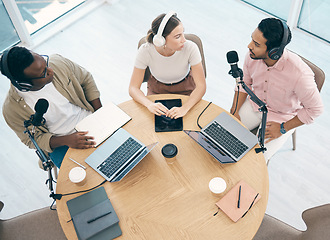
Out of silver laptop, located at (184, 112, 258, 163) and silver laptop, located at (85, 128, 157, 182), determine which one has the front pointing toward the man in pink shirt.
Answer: silver laptop, located at (184, 112, 258, 163)

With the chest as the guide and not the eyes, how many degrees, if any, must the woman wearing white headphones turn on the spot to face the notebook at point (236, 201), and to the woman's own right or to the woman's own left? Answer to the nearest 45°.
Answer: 0° — they already face it

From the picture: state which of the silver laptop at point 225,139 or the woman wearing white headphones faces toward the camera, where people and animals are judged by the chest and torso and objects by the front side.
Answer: the woman wearing white headphones

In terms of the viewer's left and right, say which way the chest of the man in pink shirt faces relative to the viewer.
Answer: facing the viewer and to the left of the viewer

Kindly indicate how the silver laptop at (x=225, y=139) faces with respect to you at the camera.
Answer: facing away from the viewer and to the right of the viewer

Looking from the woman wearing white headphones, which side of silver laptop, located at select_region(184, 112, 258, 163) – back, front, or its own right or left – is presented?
left

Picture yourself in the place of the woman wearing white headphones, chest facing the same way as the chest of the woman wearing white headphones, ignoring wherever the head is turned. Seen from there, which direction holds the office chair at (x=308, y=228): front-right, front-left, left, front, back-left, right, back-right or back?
front-left

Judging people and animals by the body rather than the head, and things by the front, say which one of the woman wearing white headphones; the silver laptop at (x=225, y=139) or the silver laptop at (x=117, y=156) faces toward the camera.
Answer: the woman wearing white headphones

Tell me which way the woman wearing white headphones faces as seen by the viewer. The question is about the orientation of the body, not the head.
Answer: toward the camera

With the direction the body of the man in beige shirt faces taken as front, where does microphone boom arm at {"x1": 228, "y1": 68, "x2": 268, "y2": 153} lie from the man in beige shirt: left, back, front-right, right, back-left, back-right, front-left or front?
front

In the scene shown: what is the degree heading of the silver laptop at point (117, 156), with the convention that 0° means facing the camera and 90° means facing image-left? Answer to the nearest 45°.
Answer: approximately 135°

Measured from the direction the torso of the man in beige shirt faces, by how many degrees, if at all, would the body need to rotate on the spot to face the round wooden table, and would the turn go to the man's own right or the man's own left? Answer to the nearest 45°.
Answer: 0° — they already face it

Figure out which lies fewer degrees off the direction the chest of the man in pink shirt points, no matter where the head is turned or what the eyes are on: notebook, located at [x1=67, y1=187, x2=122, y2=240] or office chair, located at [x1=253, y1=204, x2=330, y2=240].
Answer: the notebook

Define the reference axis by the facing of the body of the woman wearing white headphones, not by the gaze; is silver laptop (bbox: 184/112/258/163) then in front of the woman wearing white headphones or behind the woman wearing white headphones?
in front

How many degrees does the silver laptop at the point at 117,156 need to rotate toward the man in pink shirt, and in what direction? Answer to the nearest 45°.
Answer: approximately 135° to its right
